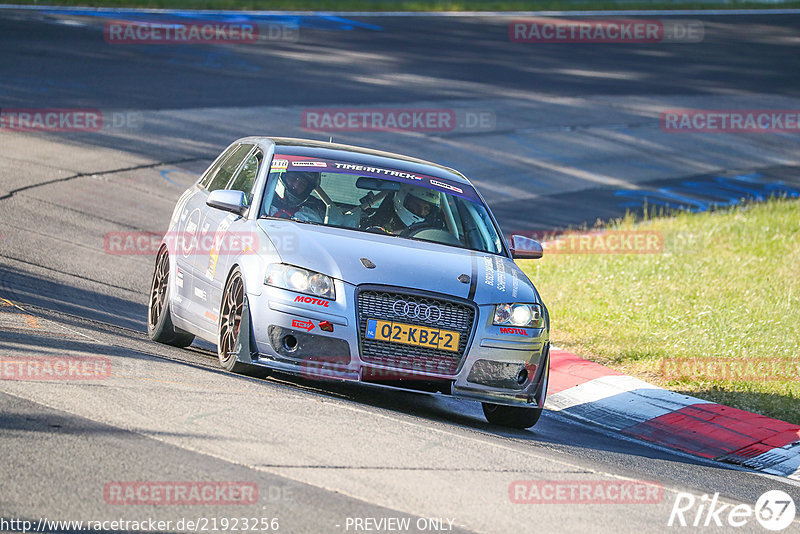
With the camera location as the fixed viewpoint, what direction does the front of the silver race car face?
facing the viewer
